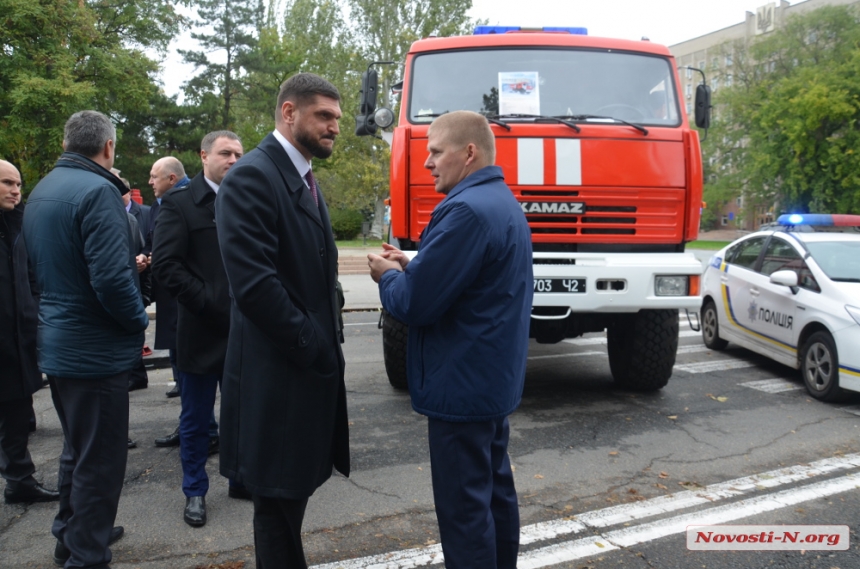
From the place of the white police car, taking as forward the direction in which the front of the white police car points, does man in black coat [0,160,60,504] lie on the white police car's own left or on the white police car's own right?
on the white police car's own right

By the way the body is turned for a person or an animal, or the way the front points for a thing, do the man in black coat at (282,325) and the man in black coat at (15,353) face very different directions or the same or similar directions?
same or similar directions

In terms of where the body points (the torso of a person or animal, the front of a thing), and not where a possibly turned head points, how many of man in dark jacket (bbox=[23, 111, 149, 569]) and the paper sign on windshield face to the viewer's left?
0

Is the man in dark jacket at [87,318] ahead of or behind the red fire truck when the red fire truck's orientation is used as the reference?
ahead

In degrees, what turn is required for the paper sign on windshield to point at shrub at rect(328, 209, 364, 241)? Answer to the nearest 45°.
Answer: approximately 180°

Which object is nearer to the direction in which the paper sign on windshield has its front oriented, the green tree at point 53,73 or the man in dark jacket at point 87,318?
the man in dark jacket

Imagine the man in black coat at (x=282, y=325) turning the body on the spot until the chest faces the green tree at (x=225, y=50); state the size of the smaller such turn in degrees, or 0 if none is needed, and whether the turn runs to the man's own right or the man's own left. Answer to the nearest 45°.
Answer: approximately 135° to the man's own left

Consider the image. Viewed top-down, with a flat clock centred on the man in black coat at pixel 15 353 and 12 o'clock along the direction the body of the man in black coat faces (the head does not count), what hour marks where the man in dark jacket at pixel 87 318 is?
The man in dark jacket is roughly at 1 o'clock from the man in black coat.

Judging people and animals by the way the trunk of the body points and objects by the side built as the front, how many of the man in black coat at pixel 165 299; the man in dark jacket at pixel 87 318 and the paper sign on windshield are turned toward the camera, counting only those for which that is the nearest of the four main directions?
1

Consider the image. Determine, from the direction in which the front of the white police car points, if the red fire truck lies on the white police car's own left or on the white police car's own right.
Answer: on the white police car's own right

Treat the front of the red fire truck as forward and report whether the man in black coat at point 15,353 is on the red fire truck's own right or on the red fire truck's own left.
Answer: on the red fire truck's own right

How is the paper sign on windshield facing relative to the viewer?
toward the camera

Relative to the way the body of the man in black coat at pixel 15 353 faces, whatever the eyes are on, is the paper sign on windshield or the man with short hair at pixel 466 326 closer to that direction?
the man with short hair

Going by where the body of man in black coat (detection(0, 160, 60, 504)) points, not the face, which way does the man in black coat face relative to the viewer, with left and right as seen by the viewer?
facing the viewer and to the right of the viewer

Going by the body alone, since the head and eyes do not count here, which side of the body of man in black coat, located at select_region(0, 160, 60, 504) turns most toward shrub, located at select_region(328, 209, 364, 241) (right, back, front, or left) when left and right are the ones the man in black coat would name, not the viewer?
left

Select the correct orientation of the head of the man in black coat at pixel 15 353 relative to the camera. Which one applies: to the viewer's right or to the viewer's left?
to the viewer's right

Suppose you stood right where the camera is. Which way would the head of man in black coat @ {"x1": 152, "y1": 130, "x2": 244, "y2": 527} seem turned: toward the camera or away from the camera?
toward the camera
